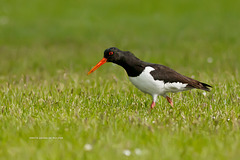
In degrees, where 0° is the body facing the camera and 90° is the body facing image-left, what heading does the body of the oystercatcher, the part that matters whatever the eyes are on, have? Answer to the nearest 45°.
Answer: approximately 90°
